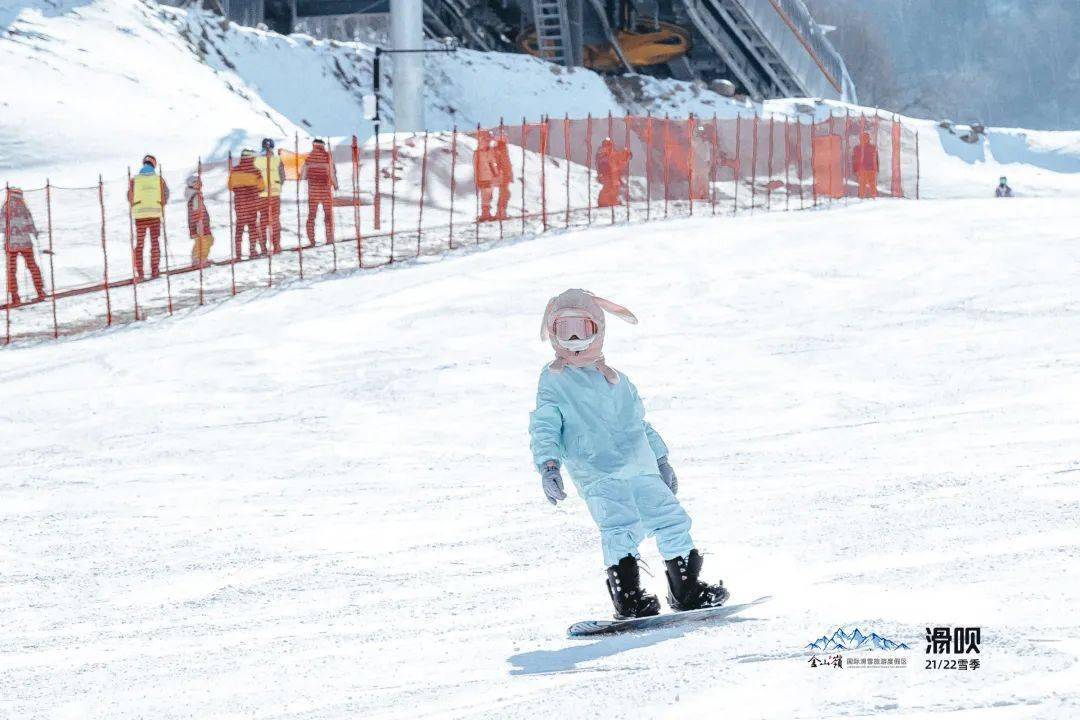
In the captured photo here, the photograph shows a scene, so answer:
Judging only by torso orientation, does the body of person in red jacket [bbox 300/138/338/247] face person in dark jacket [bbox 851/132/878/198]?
no

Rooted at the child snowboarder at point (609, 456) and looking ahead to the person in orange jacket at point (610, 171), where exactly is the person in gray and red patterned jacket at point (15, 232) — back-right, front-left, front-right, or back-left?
front-left

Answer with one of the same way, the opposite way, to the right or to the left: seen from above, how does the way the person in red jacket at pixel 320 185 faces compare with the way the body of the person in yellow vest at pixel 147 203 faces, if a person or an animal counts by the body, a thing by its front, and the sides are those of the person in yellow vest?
the same way

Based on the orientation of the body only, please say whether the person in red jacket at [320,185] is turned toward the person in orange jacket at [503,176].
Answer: no
